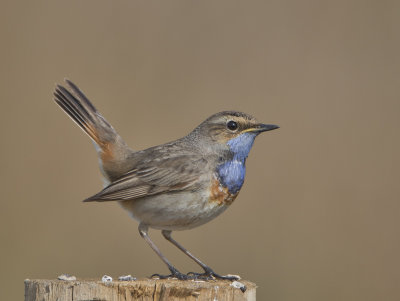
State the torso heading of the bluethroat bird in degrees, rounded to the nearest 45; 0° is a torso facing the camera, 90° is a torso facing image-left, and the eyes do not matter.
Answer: approximately 270°
